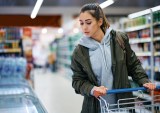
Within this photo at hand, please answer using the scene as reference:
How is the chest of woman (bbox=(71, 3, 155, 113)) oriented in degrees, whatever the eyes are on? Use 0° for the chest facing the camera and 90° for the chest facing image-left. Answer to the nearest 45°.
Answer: approximately 0°
